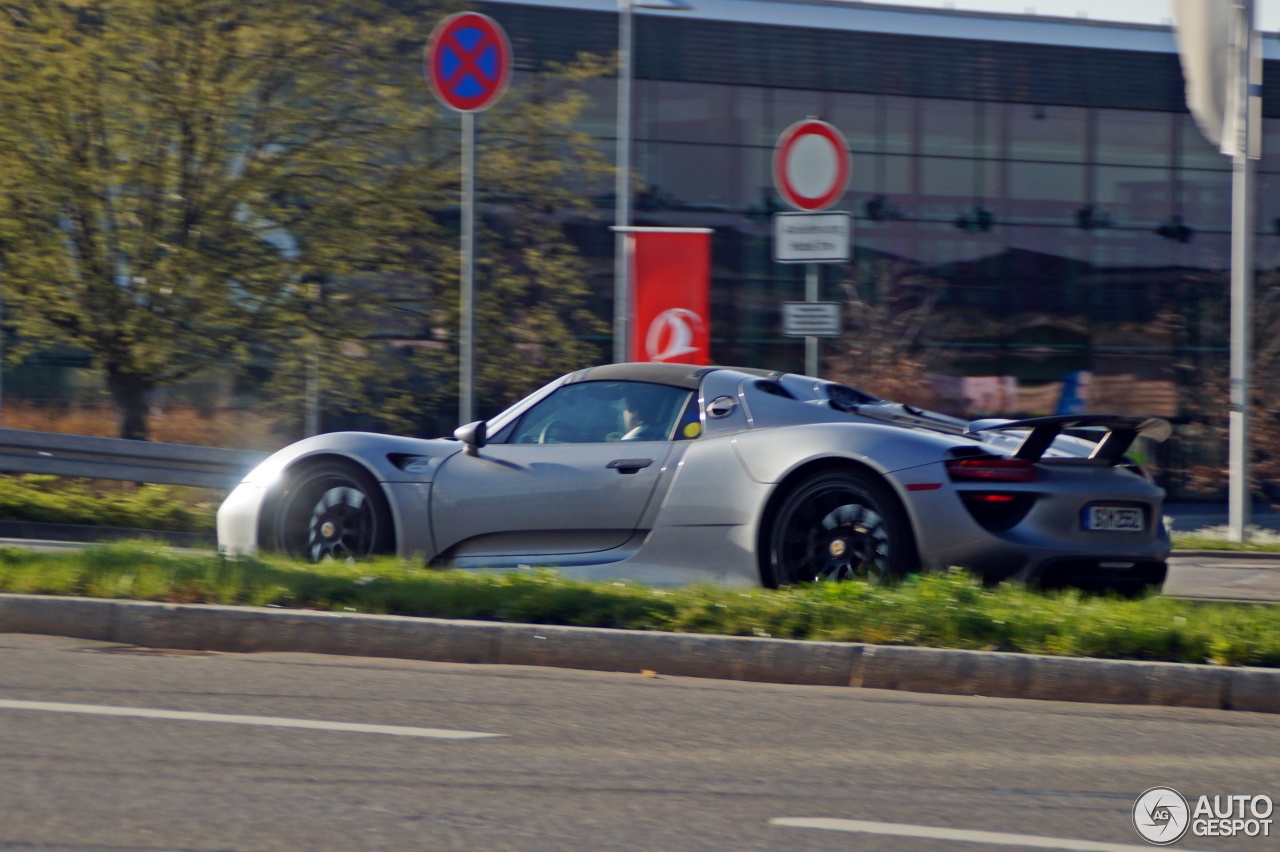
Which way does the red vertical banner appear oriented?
toward the camera

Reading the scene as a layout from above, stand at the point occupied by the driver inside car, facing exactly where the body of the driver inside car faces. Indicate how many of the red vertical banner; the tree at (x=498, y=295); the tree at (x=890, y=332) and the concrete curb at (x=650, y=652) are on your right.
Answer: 3

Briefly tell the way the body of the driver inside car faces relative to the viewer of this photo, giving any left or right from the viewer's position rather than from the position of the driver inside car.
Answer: facing to the left of the viewer

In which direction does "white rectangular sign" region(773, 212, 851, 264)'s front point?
toward the camera

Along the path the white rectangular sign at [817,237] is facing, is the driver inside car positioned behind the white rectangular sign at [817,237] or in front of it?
in front

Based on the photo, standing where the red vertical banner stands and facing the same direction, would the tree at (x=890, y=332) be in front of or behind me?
behind

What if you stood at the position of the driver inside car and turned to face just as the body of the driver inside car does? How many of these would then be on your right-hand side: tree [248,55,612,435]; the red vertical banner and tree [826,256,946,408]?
3

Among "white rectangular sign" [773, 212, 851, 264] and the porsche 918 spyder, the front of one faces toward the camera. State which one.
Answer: the white rectangular sign

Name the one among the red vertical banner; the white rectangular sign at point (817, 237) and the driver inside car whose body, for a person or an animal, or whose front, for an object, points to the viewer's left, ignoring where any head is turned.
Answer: the driver inside car

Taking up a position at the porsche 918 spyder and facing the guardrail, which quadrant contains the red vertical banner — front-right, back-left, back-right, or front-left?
front-right

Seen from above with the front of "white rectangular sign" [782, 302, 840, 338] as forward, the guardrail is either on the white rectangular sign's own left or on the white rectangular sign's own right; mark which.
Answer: on the white rectangular sign's own right

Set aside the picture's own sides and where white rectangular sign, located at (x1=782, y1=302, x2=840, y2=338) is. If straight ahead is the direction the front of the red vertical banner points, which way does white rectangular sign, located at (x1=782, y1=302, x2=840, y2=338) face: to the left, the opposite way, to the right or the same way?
the same way

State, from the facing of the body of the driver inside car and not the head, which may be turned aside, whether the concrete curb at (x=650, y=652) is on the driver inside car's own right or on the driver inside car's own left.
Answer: on the driver inside car's own left

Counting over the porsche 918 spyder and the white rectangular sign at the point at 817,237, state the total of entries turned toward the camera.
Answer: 1

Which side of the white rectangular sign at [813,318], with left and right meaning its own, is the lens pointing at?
front

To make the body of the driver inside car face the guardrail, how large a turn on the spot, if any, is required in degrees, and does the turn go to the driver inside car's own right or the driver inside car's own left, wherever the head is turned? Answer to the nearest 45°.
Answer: approximately 45° to the driver inside car's own right

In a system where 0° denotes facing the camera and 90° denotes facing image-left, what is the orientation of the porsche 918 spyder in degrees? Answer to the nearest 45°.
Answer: approximately 135°

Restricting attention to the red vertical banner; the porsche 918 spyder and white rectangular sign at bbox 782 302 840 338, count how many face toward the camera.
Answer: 2

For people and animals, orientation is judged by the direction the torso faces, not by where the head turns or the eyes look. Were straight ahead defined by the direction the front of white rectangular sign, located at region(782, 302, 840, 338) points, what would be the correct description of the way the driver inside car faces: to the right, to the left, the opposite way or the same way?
to the right
